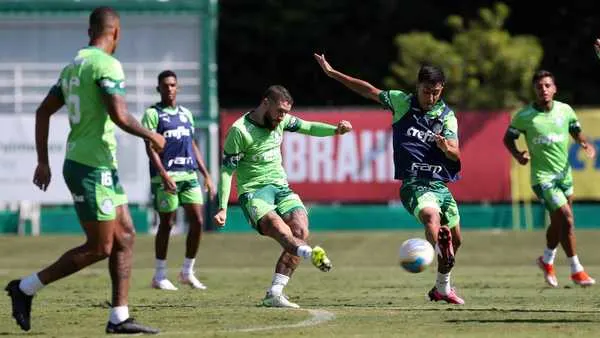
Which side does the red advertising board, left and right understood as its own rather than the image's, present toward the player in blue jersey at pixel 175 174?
front

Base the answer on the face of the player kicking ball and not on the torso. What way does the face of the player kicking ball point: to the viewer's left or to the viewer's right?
to the viewer's right

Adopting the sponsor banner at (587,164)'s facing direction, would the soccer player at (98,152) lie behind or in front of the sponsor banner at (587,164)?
in front

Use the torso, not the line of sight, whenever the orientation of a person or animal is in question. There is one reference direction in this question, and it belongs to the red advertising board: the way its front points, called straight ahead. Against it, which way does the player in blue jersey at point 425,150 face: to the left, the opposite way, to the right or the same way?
the same way

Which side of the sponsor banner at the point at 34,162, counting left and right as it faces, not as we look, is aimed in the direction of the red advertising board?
left

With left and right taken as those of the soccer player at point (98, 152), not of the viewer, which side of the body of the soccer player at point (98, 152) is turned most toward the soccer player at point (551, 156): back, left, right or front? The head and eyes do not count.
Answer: front

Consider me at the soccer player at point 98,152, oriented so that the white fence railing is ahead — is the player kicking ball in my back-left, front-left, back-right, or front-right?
front-right

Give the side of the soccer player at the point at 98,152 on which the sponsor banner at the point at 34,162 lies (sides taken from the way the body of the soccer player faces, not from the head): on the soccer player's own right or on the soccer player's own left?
on the soccer player's own left

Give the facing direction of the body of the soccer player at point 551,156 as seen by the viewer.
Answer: toward the camera

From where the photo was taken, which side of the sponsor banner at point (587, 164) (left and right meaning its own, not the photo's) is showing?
front

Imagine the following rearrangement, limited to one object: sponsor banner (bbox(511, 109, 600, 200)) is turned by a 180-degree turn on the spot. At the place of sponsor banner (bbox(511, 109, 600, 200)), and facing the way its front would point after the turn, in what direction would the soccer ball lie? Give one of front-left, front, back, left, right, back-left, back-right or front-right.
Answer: back

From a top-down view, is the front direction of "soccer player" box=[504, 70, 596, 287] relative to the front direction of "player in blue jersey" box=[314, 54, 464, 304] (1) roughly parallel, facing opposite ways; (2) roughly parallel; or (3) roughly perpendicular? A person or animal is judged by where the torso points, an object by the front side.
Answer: roughly parallel

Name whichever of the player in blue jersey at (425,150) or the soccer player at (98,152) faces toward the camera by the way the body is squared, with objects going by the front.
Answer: the player in blue jersey

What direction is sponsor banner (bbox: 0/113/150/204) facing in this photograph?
toward the camera

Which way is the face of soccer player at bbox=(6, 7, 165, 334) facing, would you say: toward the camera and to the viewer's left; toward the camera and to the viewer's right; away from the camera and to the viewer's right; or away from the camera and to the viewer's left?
away from the camera and to the viewer's right

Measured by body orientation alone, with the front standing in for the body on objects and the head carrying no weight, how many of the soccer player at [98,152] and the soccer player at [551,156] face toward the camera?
1
